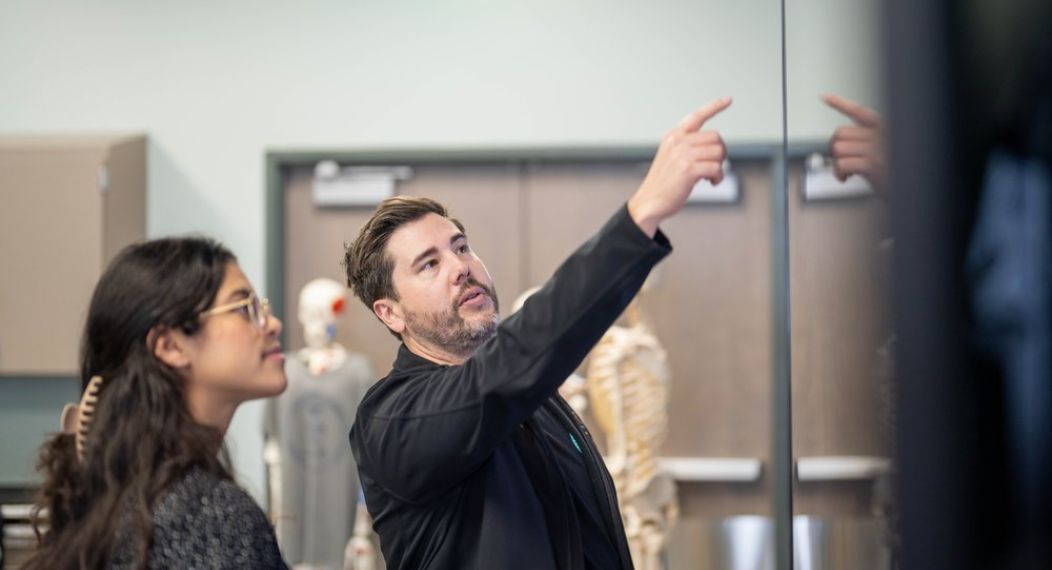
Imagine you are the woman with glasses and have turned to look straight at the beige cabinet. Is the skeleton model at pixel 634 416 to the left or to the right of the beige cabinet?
right

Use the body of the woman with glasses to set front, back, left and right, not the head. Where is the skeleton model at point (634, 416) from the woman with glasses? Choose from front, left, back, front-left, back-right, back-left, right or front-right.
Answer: front-left

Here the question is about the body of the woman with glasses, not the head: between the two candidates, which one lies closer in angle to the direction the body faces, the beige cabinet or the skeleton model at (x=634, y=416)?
the skeleton model

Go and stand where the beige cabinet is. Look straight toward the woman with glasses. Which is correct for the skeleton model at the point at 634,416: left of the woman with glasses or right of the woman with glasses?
left

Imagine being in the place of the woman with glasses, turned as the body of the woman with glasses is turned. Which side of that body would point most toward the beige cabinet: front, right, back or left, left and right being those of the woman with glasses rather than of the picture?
left

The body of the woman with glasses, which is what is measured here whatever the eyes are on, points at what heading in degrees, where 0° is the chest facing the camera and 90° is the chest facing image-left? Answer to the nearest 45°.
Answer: approximately 270°

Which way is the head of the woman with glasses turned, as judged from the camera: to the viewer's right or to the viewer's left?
to the viewer's right
